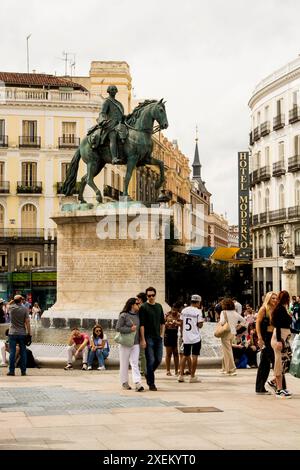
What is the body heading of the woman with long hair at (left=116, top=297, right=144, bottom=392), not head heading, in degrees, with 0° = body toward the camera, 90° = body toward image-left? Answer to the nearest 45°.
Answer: approximately 315°

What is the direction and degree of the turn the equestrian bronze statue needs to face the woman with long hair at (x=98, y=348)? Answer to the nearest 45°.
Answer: approximately 90° to its right

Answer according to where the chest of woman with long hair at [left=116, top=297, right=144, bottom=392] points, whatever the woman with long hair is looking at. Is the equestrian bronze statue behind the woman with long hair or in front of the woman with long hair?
behind

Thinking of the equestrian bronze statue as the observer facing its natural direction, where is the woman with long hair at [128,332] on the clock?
The woman with long hair is roughly at 3 o'clock from the equestrian bronze statue.

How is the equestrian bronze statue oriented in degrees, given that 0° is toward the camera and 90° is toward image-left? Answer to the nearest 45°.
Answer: approximately 270°
